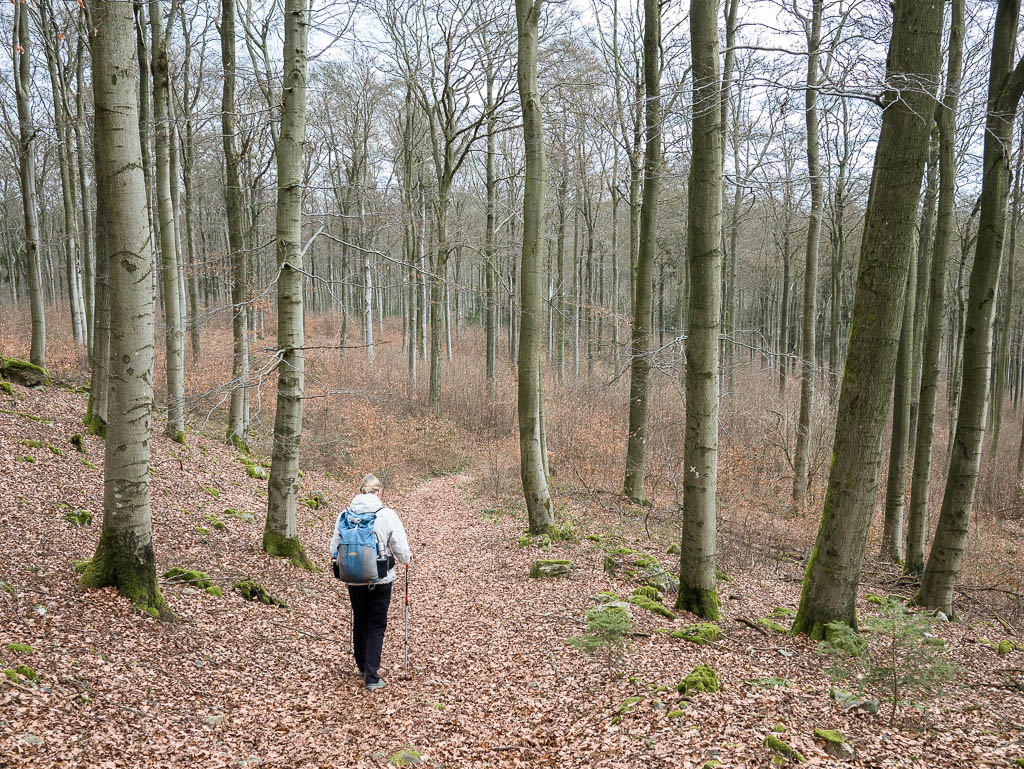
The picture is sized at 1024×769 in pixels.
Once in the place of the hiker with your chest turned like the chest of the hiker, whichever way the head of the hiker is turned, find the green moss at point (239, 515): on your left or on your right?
on your left

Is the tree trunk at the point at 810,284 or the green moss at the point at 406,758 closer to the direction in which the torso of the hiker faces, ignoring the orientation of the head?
the tree trunk

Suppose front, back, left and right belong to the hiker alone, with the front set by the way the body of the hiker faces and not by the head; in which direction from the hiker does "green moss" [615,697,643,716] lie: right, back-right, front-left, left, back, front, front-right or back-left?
right

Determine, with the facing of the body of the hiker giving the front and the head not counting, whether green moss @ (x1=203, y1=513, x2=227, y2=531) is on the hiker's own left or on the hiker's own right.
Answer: on the hiker's own left

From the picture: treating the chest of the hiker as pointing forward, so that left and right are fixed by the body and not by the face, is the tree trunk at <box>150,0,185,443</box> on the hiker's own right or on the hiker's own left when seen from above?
on the hiker's own left

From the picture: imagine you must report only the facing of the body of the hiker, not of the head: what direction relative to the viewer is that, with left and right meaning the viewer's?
facing away from the viewer and to the right of the viewer

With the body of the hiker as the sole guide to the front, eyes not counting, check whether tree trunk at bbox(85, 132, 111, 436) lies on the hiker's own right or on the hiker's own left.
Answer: on the hiker's own left

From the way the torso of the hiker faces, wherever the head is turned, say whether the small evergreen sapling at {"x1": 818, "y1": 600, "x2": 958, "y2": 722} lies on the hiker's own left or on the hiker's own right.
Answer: on the hiker's own right

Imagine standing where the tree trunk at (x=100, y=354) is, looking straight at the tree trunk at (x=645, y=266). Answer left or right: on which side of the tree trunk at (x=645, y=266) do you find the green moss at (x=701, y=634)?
right

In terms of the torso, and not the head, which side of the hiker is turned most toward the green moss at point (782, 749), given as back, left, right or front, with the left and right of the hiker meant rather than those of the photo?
right

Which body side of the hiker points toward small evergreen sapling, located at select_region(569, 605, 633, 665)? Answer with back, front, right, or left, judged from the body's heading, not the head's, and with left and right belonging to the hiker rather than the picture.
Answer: right

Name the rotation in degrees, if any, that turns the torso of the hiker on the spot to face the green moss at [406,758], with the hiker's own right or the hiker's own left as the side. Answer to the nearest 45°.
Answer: approximately 135° to the hiker's own right
